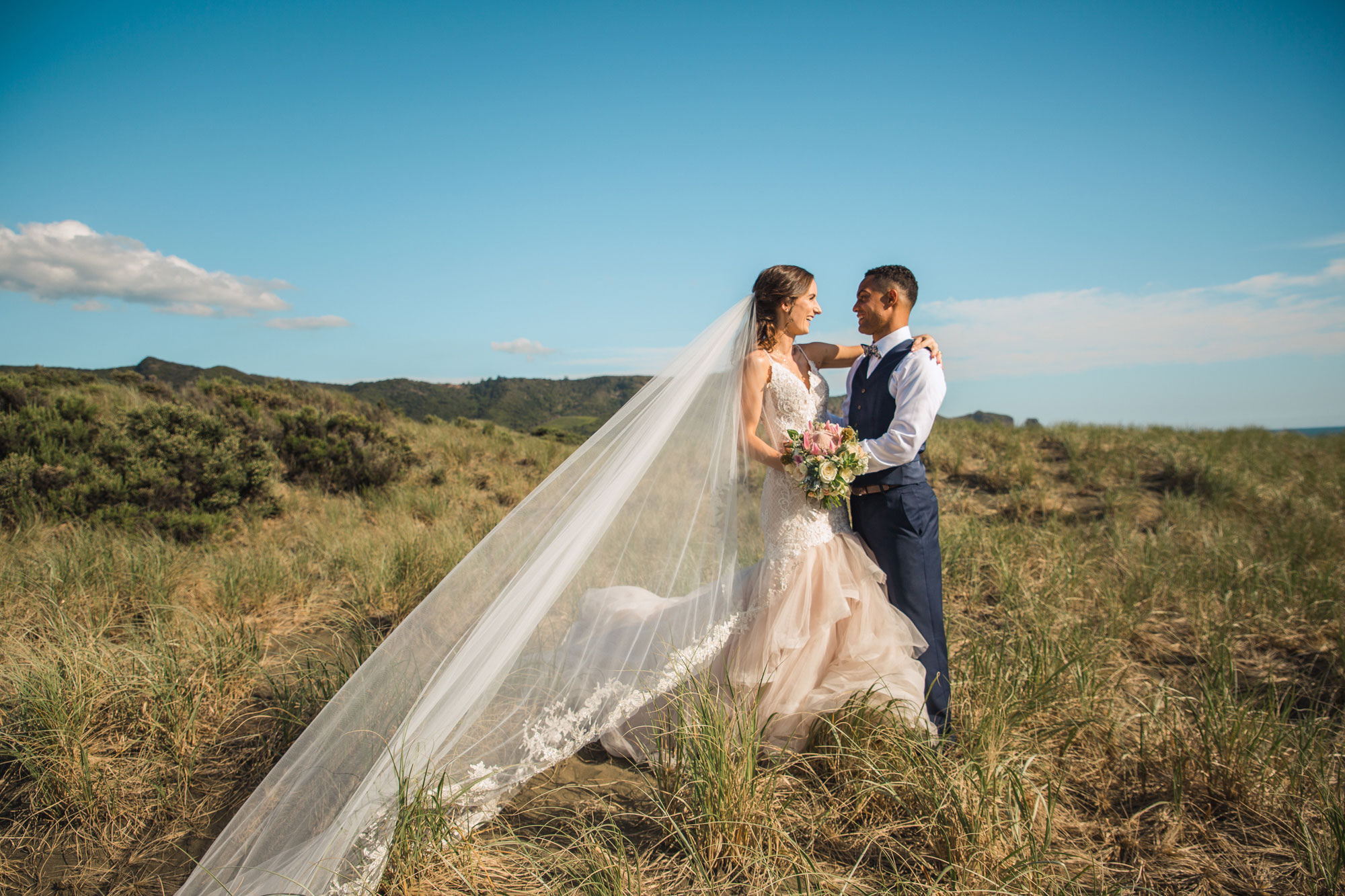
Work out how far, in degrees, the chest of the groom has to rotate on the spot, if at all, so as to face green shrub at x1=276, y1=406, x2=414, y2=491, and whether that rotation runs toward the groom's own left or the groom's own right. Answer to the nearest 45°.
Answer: approximately 90° to the groom's own right

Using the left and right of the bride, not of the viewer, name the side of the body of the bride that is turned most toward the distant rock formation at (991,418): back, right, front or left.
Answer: left

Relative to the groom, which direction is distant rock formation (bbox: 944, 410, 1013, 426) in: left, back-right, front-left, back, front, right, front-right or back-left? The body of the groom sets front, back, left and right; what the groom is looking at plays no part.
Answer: back-right

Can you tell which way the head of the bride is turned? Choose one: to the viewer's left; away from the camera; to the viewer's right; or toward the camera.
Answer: to the viewer's right

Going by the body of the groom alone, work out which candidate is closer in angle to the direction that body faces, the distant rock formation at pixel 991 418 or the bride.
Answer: the bride

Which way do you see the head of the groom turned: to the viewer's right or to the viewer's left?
to the viewer's left

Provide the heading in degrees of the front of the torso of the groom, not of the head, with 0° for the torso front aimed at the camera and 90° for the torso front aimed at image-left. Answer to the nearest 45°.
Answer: approximately 45°

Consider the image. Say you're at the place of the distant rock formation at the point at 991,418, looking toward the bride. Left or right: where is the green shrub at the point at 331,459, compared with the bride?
right

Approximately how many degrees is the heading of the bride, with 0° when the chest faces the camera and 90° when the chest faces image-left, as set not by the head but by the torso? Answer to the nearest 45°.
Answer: approximately 315°

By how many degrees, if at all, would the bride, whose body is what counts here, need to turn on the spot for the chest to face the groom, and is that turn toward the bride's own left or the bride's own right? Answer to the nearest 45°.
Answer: approximately 45° to the bride's own left

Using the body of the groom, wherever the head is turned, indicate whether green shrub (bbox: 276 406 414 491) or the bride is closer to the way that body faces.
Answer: the bride
